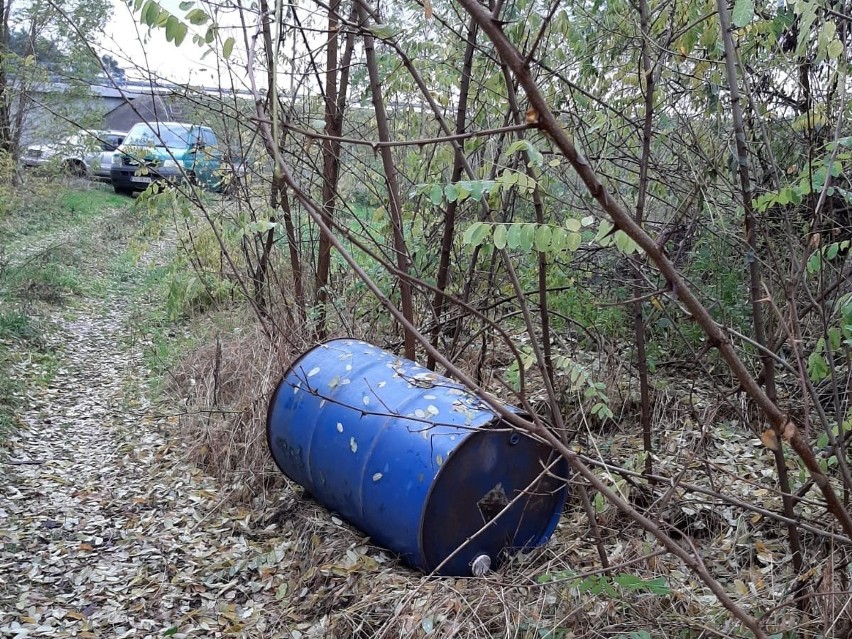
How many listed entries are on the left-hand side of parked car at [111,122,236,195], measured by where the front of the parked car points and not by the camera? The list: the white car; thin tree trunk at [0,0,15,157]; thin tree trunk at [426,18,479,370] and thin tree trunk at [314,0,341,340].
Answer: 2

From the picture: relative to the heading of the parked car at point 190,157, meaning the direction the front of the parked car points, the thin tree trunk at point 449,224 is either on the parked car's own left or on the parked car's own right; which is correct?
on the parked car's own left

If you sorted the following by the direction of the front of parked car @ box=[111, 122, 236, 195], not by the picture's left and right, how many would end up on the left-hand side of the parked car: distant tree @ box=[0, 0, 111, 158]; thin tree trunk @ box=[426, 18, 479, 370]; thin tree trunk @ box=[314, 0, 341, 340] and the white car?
2

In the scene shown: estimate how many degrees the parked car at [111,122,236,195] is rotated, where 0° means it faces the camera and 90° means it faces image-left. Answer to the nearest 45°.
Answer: approximately 45°

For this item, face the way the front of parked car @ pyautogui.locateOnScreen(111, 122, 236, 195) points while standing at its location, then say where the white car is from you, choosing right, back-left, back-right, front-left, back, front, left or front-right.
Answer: back-right

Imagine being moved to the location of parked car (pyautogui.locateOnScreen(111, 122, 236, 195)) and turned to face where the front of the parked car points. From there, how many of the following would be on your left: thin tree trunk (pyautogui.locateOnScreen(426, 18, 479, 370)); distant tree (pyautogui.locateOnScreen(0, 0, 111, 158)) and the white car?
1

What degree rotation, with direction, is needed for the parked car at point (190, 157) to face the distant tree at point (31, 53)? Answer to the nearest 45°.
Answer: approximately 135° to its right
